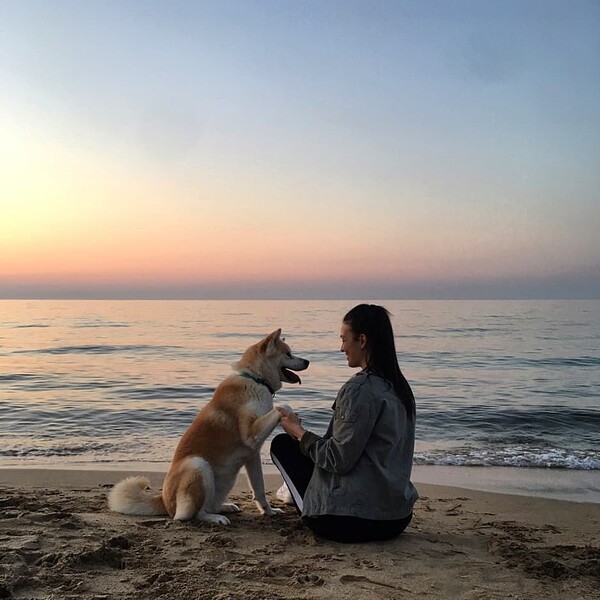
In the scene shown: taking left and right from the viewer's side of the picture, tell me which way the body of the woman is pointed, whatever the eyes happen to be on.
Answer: facing away from the viewer and to the left of the viewer

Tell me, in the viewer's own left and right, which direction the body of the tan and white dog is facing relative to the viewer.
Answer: facing to the right of the viewer

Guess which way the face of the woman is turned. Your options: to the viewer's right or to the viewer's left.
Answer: to the viewer's left

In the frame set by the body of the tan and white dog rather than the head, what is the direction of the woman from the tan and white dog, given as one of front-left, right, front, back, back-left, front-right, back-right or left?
front-right

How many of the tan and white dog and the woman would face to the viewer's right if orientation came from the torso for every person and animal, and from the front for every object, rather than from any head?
1

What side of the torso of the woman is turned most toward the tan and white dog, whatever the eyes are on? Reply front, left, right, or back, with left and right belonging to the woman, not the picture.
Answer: front
